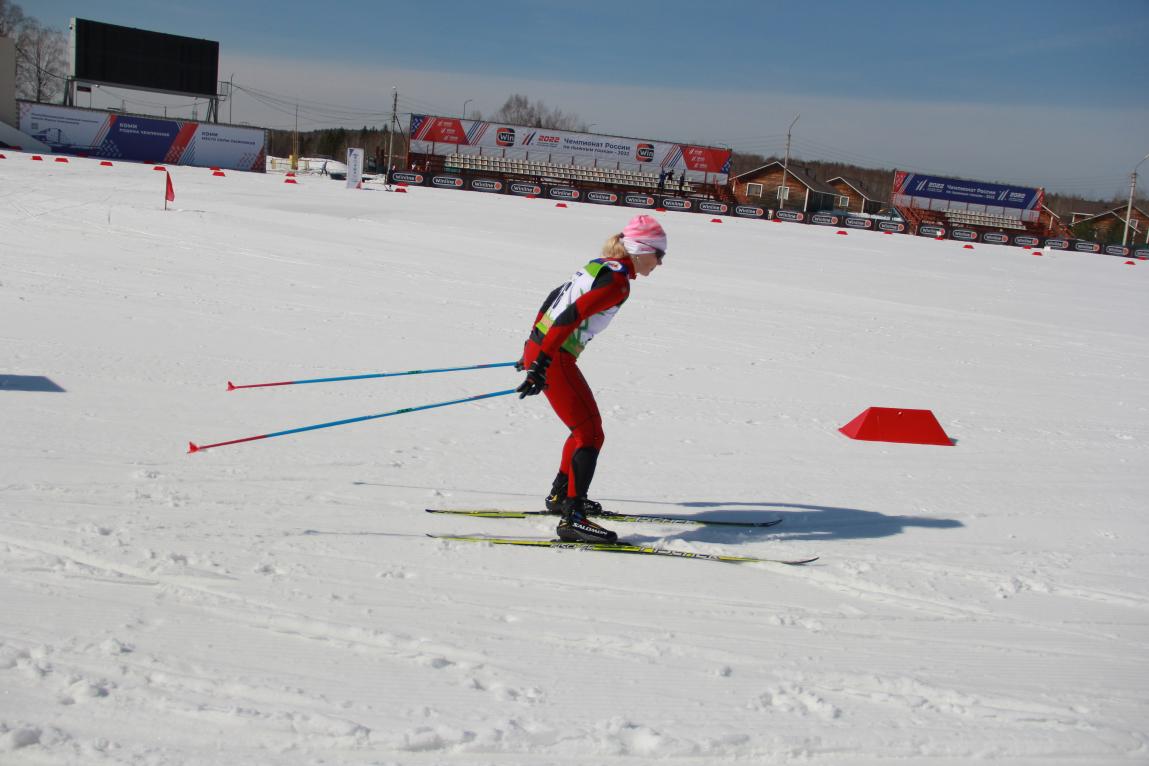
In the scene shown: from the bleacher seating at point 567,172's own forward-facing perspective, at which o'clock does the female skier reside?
The female skier is roughly at 12 o'clock from the bleacher seating.

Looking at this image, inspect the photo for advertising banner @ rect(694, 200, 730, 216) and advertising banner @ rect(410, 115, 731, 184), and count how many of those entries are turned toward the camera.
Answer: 2

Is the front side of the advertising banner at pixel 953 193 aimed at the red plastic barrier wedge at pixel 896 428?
yes

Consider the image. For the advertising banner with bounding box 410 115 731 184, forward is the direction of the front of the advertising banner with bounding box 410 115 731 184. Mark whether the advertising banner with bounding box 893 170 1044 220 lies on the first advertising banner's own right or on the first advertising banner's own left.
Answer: on the first advertising banner's own left

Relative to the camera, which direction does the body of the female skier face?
to the viewer's right
